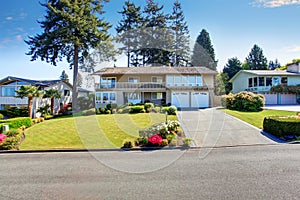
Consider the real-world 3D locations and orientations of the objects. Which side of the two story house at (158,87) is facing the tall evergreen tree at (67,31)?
right

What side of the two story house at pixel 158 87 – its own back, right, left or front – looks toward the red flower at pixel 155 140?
front

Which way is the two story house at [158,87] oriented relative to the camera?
toward the camera

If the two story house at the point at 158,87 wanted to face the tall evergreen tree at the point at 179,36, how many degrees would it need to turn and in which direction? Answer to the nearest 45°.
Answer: approximately 180°

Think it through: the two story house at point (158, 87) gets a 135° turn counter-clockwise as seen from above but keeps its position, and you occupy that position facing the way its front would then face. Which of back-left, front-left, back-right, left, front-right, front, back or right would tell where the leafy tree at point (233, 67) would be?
front

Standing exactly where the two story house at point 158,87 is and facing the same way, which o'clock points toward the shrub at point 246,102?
The shrub is roughly at 10 o'clock from the two story house.

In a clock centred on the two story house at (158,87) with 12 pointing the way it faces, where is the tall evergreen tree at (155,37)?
The tall evergreen tree is roughly at 6 o'clock from the two story house.

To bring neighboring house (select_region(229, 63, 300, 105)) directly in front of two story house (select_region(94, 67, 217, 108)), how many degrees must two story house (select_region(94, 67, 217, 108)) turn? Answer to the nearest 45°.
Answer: approximately 90° to its left

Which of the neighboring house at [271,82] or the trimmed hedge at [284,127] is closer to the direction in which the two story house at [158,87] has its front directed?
the trimmed hedge

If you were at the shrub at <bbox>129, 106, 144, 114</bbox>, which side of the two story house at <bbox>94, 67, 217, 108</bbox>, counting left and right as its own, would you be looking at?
front
